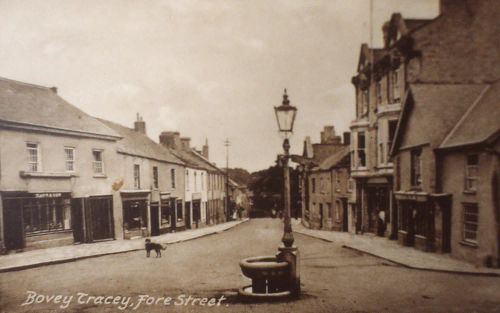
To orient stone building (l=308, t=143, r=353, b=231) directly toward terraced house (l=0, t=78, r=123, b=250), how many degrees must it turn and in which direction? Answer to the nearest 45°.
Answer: approximately 45° to its left

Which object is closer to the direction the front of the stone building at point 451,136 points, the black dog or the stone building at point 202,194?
the black dog

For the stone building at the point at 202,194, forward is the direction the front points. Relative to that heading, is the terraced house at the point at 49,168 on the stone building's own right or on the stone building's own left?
on the stone building's own right

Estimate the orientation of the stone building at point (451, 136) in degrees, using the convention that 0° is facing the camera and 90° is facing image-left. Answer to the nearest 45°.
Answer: approximately 45°

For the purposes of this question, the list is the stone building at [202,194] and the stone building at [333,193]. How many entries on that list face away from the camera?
0

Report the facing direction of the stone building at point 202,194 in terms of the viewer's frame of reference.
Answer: facing the viewer and to the right of the viewer

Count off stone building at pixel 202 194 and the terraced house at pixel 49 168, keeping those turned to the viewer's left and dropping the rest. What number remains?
0

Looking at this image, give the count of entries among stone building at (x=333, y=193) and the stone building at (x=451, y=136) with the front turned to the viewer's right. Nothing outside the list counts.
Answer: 0

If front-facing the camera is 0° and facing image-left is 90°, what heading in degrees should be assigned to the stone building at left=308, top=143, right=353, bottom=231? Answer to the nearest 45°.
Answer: approximately 45°

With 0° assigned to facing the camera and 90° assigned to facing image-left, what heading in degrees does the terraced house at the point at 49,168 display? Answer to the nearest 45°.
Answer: approximately 315°
